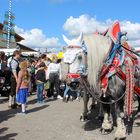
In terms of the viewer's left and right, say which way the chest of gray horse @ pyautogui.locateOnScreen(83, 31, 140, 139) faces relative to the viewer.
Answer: facing the viewer and to the left of the viewer

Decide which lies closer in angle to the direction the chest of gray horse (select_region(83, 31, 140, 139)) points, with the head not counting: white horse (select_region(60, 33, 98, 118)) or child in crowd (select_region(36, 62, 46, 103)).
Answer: the white horse

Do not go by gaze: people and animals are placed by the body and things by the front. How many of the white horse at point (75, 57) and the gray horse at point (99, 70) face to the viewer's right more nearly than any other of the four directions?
0

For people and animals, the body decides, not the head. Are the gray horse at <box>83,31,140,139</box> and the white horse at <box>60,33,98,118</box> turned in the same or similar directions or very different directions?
same or similar directions

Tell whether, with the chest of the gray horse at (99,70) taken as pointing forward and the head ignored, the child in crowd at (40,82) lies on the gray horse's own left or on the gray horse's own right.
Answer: on the gray horse's own right

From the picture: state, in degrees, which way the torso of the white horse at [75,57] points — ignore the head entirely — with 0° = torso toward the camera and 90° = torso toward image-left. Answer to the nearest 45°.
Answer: approximately 45°

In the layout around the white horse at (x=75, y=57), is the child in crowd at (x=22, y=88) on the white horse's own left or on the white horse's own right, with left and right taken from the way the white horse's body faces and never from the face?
on the white horse's own right

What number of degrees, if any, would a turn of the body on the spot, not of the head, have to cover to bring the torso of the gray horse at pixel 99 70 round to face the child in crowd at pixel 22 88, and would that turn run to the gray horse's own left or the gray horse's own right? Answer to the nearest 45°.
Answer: approximately 90° to the gray horse's own right
